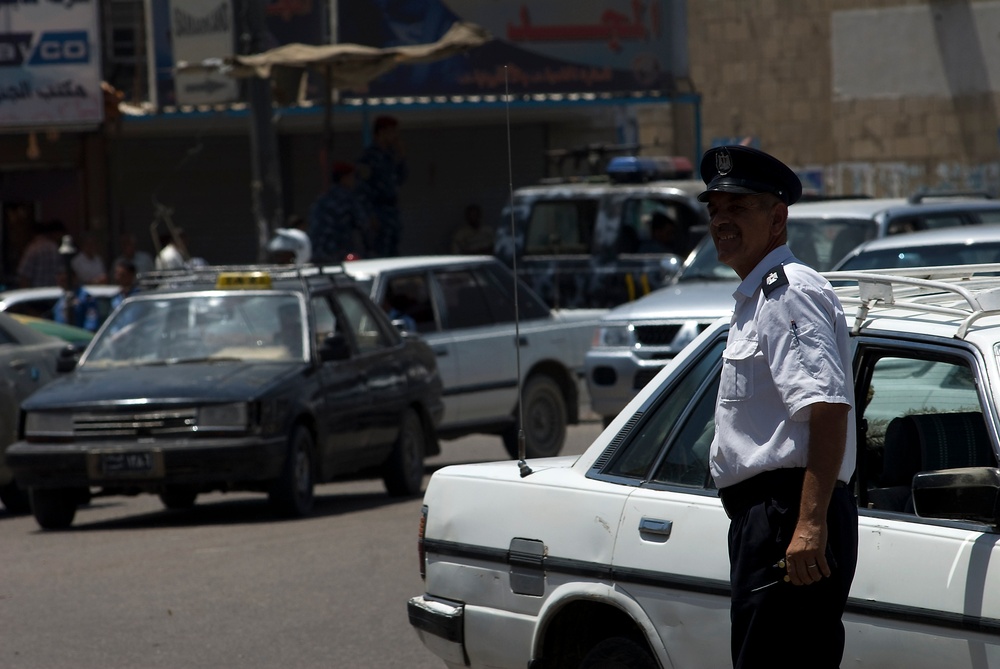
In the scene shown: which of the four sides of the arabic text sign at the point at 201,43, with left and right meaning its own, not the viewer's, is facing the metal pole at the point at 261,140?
front

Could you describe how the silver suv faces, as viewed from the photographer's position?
facing the viewer and to the left of the viewer

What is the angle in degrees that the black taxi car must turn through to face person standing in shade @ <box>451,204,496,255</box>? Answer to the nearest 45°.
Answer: approximately 135° to its right

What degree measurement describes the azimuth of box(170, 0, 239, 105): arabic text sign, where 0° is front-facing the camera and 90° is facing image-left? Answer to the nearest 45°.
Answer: approximately 0°

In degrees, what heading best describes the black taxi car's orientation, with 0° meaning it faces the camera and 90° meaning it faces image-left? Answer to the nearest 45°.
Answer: approximately 45°

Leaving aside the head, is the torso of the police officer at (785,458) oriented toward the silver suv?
no

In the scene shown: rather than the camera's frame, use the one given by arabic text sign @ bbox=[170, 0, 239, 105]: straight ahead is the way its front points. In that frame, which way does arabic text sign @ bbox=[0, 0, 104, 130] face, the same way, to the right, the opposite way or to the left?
the same way

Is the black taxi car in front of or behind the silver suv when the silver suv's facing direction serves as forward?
in front

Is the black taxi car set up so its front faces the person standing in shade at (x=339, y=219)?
no

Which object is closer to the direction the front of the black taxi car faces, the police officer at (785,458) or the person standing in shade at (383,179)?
the police officer

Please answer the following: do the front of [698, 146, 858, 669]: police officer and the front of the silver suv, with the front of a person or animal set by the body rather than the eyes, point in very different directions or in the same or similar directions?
same or similar directions

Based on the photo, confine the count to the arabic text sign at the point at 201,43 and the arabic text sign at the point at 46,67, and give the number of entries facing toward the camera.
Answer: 2

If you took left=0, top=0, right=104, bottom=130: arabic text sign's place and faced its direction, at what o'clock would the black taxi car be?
The black taxi car is roughly at 12 o'clock from the arabic text sign.

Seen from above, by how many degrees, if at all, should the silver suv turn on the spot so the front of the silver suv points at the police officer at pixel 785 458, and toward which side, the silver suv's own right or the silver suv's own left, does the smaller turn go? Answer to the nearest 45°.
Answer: approximately 45° to the silver suv's own left

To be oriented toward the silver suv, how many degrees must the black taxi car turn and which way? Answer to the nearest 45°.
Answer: approximately 135° to its left

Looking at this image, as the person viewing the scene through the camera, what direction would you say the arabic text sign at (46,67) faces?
facing the viewer

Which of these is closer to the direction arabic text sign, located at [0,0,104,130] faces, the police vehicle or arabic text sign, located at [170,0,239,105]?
the police vehicle

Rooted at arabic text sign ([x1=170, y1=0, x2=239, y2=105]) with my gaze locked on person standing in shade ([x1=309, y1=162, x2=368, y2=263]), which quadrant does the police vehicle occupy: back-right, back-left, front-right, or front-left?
front-left

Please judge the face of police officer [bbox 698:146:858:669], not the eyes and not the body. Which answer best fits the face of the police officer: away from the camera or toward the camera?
toward the camera

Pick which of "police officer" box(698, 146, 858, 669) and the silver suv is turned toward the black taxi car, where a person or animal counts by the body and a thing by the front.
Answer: the silver suv

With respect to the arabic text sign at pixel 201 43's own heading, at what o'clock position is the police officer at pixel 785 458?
The police officer is roughly at 12 o'clock from the arabic text sign.
